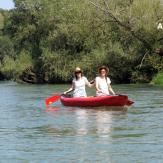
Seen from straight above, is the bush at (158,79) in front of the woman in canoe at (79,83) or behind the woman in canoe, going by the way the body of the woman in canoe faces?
behind

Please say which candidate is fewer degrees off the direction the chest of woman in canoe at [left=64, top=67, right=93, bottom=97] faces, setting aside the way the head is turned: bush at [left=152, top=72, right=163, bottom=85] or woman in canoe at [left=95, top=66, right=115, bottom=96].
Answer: the woman in canoe

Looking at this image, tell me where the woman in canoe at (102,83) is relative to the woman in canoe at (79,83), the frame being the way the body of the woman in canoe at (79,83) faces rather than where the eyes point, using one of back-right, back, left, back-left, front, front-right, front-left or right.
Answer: front-left

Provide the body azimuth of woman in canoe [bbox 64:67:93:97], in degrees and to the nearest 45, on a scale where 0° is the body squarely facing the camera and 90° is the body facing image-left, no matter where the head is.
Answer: approximately 0°
